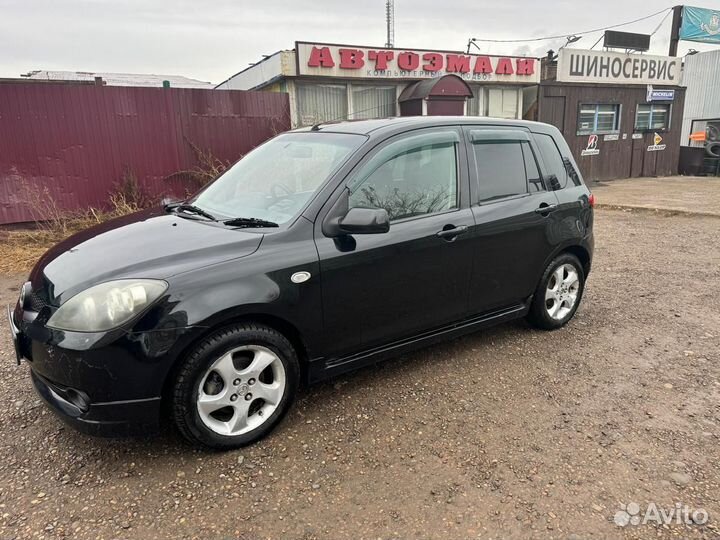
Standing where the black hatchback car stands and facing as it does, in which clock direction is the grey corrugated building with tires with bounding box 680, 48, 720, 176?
The grey corrugated building with tires is roughly at 6 o'clock from the black hatchback car.

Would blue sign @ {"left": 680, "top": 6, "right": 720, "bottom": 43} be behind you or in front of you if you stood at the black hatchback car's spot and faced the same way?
behind

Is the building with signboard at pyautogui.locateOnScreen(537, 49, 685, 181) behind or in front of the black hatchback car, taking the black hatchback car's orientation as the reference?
behind

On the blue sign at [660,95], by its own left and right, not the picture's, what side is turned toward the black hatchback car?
front

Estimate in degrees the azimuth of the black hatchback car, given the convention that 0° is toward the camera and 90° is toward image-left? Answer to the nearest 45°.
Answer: approximately 45°

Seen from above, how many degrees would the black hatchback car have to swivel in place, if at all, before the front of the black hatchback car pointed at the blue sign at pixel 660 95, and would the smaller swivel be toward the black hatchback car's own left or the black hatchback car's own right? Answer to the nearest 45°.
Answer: approximately 180°

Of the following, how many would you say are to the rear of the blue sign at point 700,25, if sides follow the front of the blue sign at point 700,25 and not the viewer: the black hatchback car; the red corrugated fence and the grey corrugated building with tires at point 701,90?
1

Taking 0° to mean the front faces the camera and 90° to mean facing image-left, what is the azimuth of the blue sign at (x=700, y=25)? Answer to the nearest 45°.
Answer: approximately 0°

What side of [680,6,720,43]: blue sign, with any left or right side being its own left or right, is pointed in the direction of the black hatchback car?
front
